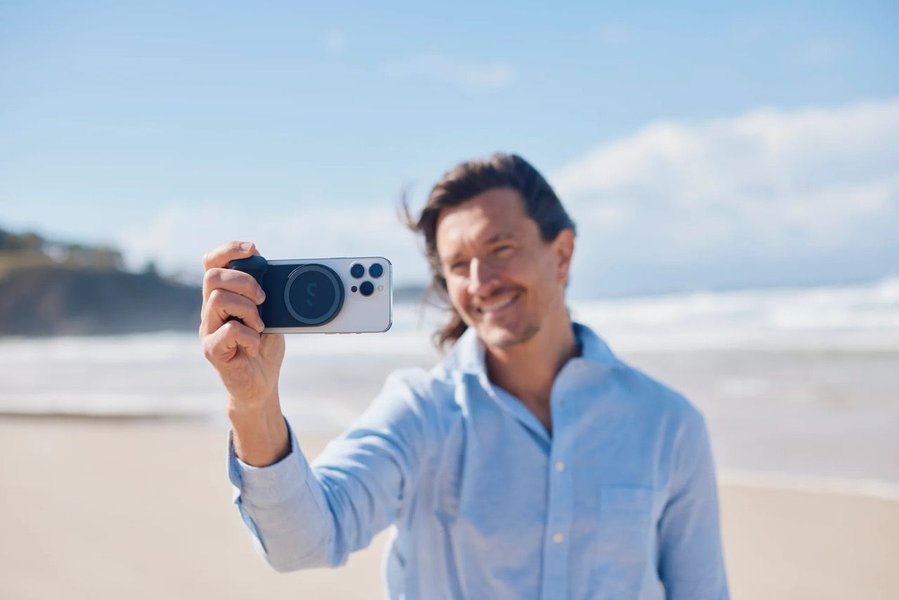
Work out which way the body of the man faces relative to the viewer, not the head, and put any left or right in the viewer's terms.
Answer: facing the viewer

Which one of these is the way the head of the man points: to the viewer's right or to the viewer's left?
to the viewer's left
